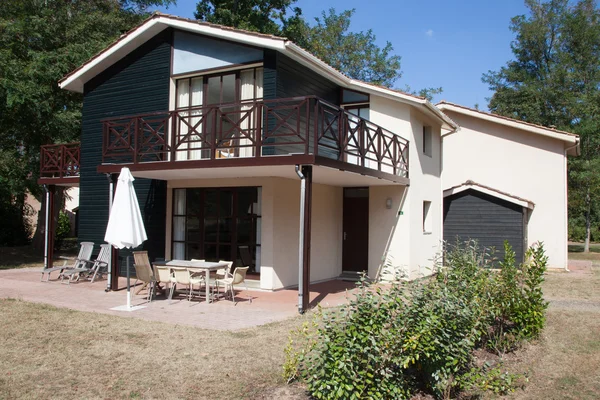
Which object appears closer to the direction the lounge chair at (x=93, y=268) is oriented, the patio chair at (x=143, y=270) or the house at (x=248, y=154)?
the patio chair

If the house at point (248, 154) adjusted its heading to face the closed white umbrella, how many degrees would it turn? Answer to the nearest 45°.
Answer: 0° — it already faces it

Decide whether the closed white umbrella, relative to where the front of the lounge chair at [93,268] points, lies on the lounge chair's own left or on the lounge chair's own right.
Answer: on the lounge chair's own left

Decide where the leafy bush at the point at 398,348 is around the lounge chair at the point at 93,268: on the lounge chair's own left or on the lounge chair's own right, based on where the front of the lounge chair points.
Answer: on the lounge chair's own left

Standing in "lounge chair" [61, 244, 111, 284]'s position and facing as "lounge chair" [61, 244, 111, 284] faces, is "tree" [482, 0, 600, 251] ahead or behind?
behind

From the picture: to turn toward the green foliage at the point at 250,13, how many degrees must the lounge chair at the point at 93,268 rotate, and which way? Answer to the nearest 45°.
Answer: approximately 180°

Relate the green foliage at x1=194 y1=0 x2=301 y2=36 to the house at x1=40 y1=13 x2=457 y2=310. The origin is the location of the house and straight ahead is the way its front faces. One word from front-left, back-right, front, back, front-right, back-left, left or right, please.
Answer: back-right

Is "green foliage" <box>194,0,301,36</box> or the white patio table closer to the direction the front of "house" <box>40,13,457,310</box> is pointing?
the white patio table

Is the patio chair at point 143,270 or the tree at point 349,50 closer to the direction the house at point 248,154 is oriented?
the patio chair
